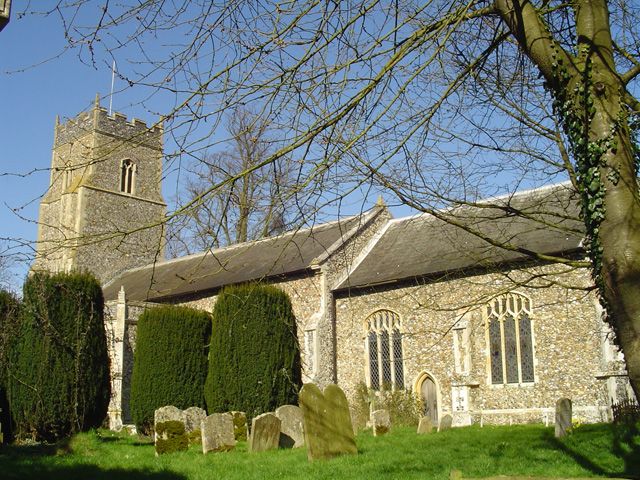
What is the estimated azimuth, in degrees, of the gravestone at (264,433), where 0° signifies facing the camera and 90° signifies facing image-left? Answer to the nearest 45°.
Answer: approximately 315°

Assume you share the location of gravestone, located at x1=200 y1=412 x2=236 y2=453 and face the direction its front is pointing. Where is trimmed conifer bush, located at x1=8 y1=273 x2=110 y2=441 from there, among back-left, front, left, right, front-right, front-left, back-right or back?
back-right

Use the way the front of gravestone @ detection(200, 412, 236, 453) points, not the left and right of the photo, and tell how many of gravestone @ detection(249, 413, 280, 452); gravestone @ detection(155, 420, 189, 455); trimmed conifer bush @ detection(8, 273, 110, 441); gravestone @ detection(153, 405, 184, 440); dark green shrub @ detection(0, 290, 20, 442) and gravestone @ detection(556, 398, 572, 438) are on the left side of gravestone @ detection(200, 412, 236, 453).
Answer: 2

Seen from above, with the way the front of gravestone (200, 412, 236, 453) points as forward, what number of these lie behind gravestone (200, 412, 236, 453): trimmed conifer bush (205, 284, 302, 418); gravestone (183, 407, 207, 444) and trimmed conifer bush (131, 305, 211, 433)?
3

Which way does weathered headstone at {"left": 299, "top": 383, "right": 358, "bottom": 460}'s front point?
toward the camera

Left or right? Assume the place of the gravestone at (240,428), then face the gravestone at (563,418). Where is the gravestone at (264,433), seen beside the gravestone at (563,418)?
right

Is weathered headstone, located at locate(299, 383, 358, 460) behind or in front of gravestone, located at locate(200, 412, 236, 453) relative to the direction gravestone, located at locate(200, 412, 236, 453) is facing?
in front

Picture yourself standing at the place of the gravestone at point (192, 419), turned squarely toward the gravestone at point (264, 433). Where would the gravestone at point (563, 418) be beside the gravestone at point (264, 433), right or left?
left

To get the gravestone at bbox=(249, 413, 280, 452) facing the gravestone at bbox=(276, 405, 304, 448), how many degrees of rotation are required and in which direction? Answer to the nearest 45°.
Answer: approximately 135° to its left

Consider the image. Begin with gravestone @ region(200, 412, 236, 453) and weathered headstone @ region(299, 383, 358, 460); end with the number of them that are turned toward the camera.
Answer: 2

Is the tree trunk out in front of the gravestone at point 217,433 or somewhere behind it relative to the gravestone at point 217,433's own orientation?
in front

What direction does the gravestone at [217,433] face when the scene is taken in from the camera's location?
facing the viewer

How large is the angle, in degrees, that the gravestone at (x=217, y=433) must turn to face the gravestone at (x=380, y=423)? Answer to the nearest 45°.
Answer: approximately 135° to its left
